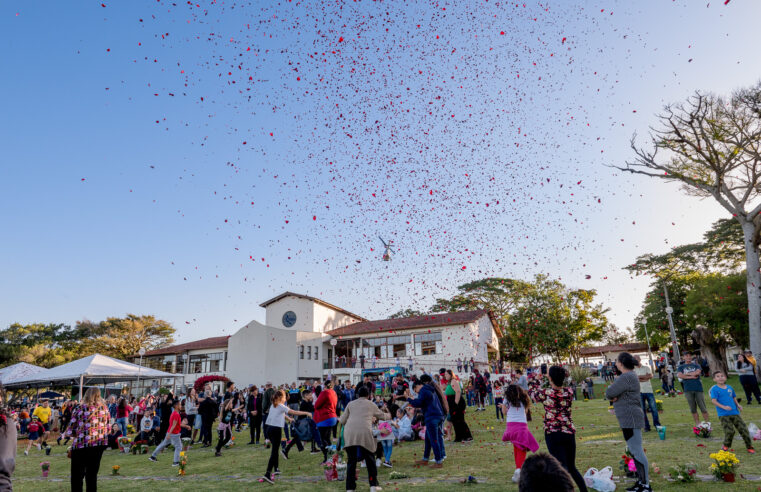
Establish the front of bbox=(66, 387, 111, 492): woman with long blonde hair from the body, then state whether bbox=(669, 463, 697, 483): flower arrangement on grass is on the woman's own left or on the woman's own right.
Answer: on the woman's own right

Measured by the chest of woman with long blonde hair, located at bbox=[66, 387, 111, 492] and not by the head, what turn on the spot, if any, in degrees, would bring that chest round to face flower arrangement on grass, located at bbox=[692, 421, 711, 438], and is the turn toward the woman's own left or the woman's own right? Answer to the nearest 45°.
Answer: approximately 90° to the woman's own right

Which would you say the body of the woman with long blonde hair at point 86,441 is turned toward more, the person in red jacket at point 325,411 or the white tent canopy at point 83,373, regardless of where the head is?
the white tent canopy

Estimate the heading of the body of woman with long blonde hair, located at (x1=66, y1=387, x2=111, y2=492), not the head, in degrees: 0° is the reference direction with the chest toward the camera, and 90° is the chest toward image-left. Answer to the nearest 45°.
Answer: approximately 180°

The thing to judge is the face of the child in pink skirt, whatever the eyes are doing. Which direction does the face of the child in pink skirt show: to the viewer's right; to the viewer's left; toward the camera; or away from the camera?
away from the camera

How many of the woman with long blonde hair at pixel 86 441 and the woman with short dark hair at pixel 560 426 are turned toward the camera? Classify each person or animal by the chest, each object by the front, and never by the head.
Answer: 0

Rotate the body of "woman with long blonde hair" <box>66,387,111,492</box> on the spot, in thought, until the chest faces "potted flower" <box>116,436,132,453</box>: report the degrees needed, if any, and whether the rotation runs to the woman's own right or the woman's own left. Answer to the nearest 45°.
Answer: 0° — they already face it

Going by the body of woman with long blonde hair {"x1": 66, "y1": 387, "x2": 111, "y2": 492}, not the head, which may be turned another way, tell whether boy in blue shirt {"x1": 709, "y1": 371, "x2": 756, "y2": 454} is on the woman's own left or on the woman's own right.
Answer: on the woman's own right

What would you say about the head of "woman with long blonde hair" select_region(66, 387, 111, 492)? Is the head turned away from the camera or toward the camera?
away from the camera

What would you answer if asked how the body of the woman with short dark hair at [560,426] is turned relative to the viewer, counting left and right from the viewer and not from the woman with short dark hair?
facing away from the viewer and to the left of the viewer

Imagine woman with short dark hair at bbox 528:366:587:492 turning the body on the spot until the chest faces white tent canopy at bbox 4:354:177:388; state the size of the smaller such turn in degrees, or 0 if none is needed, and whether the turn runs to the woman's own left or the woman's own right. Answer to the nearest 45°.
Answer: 0° — they already face it

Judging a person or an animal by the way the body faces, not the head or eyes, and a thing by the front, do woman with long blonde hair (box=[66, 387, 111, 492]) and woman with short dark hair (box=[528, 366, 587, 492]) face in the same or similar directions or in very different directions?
same or similar directions

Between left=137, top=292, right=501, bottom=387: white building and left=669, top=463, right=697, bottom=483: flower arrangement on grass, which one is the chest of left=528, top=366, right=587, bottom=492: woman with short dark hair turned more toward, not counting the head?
the white building

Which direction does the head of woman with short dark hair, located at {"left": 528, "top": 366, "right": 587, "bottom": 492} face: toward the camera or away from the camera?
away from the camera
